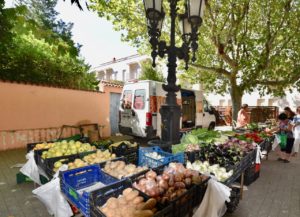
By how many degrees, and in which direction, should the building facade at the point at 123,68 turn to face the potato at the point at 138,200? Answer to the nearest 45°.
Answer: approximately 45° to its left

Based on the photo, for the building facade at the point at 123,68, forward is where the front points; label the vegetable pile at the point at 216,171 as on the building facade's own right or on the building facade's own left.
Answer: on the building facade's own left

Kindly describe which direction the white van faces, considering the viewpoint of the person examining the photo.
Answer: facing away from the viewer and to the right of the viewer

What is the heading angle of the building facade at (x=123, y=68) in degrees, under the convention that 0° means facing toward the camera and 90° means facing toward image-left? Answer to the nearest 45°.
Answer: approximately 45°

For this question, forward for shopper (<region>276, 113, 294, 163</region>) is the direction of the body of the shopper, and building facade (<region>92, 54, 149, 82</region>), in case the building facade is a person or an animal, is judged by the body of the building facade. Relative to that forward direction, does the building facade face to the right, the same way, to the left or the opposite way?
to the left

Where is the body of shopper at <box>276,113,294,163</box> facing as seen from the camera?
to the viewer's left

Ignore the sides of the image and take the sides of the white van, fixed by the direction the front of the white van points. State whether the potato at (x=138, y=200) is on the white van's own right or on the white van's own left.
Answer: on the white van's own right

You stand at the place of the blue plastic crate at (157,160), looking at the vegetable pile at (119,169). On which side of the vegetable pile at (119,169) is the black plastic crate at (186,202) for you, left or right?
left

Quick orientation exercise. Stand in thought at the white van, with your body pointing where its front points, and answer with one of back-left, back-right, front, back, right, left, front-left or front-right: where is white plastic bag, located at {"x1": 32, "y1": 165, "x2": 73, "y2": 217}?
back-right
